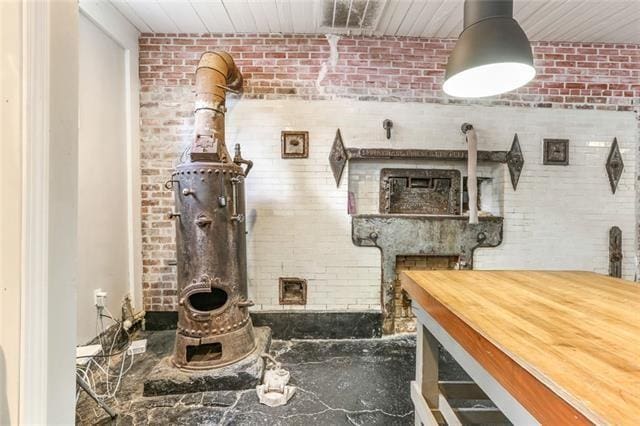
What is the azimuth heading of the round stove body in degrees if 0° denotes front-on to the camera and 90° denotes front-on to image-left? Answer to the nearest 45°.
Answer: approximately 0°

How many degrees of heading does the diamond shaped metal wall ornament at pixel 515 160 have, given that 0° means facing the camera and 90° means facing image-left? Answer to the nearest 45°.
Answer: approximately 0°

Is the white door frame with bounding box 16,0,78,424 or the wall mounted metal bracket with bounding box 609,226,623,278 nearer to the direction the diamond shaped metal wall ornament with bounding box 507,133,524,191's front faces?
the white door frame

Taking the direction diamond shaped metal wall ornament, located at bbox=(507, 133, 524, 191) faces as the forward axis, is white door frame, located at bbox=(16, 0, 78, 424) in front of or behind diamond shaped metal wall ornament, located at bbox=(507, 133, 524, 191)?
in front

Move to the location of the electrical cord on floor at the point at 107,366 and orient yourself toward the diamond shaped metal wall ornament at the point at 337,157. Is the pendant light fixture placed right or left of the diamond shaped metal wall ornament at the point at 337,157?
right

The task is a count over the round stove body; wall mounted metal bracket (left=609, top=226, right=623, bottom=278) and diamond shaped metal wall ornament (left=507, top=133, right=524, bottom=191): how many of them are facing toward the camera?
3

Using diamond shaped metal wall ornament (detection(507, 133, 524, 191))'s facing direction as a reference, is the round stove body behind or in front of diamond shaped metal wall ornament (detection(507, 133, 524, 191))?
in front

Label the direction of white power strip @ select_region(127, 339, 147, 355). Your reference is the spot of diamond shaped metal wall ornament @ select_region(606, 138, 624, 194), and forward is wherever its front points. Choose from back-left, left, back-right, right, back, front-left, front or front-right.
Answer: front-right

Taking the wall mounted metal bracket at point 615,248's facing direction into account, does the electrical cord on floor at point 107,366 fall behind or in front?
in front

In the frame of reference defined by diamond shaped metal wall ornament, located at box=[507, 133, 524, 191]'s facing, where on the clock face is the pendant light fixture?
The pendant light fixture is roughly at 12 o'clock from the diamond shaped metal wall ornament.
